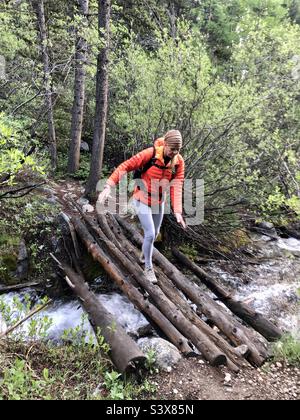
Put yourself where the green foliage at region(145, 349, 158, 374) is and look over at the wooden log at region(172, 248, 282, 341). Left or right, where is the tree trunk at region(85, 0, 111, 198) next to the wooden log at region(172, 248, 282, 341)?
left

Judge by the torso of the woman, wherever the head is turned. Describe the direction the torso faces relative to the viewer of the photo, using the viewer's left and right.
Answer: facing the viewer and to the right of the viewer

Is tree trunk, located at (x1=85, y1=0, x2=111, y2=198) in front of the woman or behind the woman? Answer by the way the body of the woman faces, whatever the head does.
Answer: behind

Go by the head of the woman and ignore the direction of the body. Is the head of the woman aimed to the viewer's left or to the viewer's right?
to the viewer's right

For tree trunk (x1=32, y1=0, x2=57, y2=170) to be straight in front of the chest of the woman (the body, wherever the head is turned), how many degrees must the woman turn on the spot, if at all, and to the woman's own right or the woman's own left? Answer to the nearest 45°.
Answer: approximately 180°

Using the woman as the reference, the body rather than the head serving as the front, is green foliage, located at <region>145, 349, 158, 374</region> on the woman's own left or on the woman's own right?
on the woman's own right
